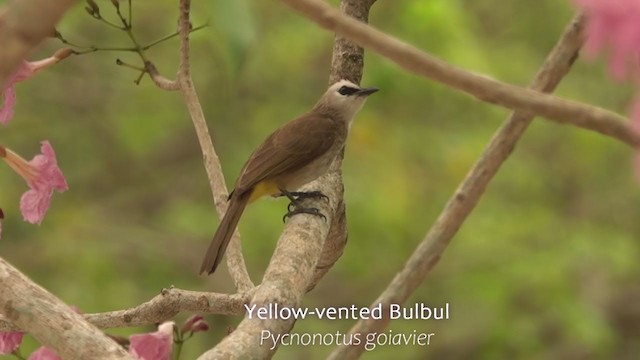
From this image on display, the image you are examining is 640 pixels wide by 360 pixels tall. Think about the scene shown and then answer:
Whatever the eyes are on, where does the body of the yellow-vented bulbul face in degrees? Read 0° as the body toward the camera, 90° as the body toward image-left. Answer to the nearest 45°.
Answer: approximately 270°

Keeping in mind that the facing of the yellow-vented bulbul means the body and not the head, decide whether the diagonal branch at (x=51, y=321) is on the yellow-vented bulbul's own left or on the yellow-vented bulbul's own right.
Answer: on the yellow-vented bulbul's own right

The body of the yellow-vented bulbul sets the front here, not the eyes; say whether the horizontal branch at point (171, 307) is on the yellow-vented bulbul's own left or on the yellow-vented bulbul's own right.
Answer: on the yellow-vented bulbul's own right

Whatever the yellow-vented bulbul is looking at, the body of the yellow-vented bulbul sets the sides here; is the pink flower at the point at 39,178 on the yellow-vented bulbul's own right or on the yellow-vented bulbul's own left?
on the yellow-vented bulbul's own right
